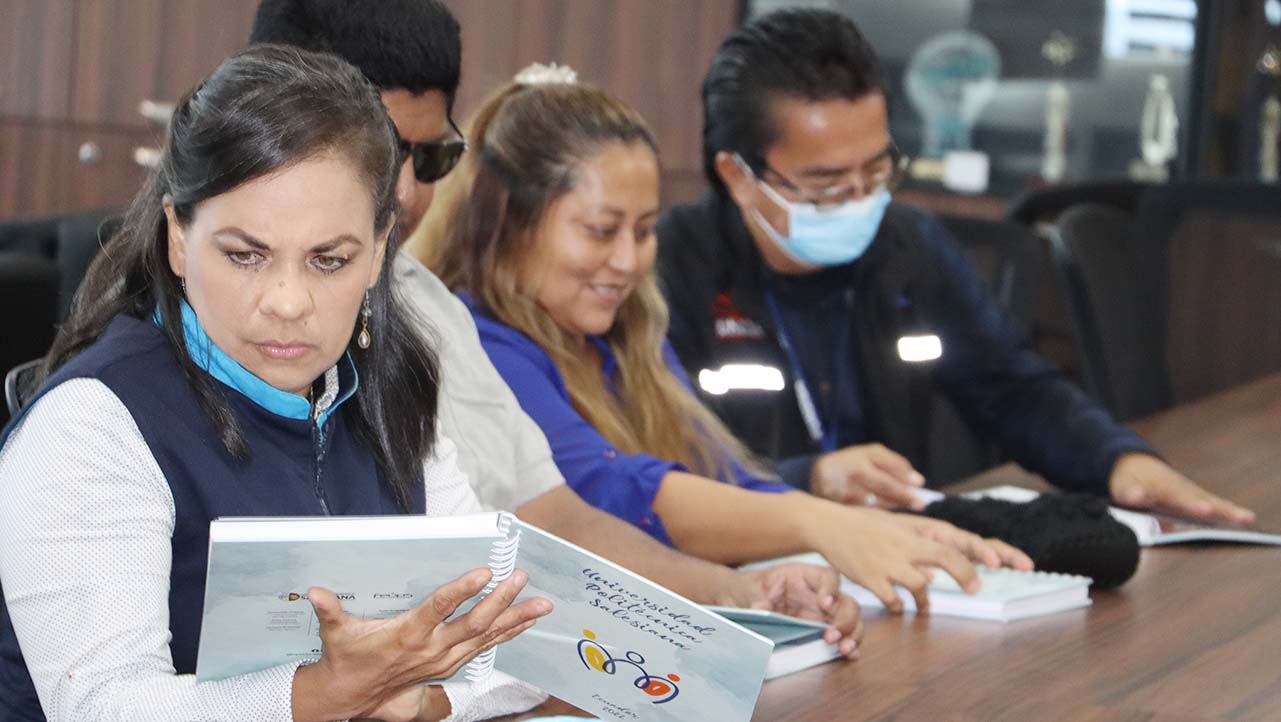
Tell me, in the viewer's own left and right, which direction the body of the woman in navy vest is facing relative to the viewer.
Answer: facing the viewer and to the right of the viewer

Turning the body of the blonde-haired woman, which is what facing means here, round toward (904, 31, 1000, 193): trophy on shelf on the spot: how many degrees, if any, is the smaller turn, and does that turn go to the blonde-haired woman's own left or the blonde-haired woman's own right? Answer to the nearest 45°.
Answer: approximately 135° to the blonde-haired woman's own left

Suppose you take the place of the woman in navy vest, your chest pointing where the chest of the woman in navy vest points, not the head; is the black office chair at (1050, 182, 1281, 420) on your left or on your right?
on your left

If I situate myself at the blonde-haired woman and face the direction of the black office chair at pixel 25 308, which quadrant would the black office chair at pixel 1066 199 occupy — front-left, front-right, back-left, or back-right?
back-right

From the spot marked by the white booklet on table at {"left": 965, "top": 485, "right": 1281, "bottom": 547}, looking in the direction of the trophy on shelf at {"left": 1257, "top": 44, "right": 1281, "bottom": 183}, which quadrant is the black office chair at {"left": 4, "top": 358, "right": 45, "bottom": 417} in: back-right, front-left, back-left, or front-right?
back-left

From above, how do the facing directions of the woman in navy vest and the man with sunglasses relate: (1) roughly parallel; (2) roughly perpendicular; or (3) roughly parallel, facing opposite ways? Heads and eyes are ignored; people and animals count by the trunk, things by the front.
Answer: roughly parallel

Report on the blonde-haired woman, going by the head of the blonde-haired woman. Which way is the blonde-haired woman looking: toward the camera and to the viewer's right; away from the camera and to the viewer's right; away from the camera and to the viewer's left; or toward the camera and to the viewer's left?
toward the camera and to the viewer's right

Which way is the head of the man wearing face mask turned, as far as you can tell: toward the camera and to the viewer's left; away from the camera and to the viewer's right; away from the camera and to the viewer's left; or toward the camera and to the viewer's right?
toward the camera and to the viewer's right
